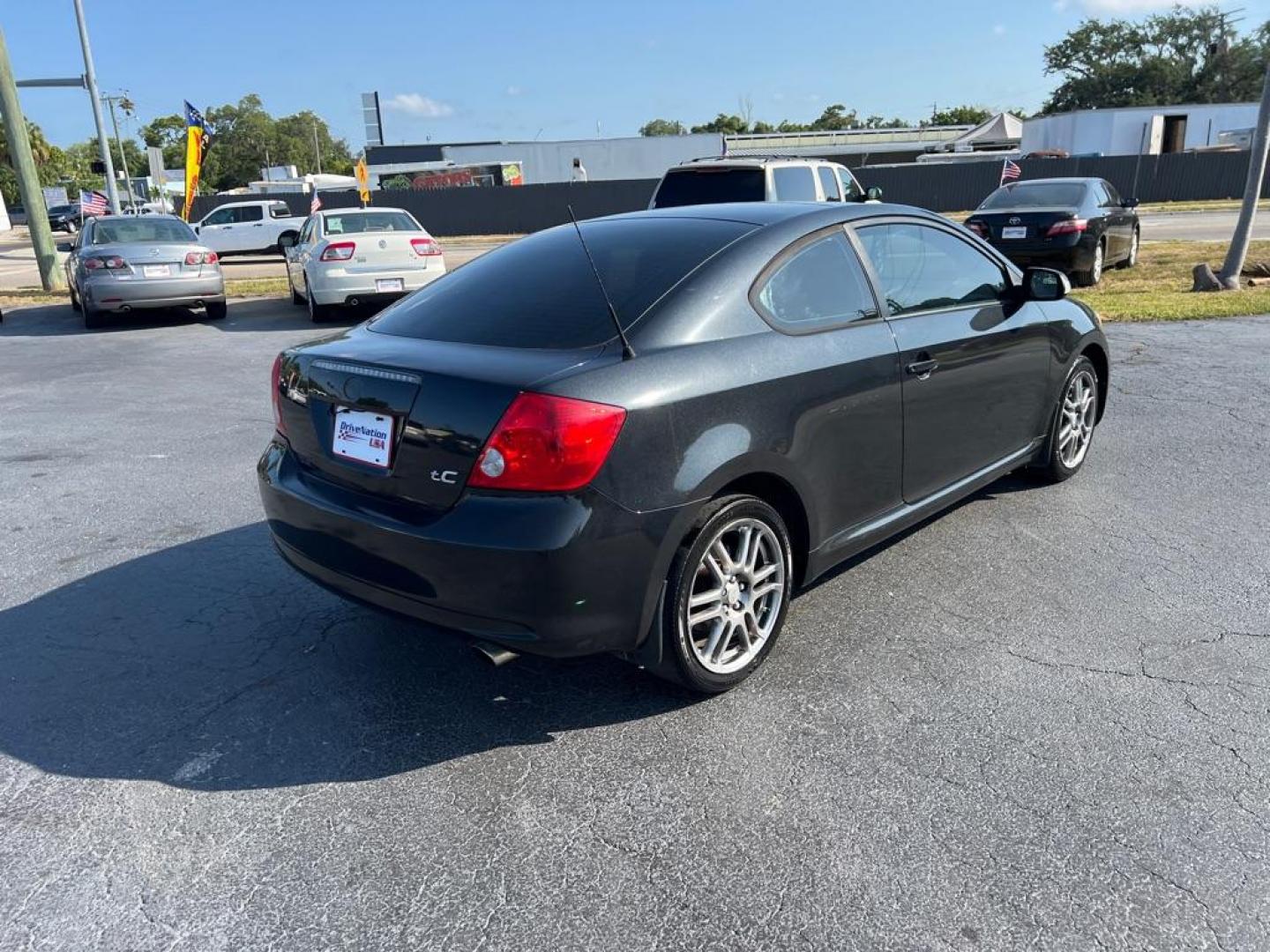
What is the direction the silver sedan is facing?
away from the camera

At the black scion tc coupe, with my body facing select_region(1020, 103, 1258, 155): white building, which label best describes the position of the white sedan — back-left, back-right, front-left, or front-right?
front-left

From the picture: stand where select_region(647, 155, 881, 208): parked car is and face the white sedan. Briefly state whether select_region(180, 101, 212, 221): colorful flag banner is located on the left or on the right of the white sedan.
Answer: right

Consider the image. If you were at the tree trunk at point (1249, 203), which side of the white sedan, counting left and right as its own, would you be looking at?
right

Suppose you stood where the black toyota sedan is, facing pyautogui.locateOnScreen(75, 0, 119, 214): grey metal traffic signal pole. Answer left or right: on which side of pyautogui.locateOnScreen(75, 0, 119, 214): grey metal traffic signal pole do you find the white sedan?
left

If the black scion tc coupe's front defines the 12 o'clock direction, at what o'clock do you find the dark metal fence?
The dark metal fence is roughly at 11 o'clock from the black scion tc coupe.

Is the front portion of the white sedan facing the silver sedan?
no

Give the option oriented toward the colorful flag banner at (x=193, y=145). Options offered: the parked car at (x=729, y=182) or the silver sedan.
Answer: the silver sedan

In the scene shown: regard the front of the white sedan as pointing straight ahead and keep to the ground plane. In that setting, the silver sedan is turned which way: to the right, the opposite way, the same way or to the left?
the same way

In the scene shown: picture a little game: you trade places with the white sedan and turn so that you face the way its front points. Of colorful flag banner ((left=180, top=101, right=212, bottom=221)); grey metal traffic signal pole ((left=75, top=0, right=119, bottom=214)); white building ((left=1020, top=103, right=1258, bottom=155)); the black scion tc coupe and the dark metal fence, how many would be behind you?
1

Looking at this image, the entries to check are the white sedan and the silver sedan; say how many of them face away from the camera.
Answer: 2

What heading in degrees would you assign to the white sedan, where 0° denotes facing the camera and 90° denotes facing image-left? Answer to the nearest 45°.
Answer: approximately 180°

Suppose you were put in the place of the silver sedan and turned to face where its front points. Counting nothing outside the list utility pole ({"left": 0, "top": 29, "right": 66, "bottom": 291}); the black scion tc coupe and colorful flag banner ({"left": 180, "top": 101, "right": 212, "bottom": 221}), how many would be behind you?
1

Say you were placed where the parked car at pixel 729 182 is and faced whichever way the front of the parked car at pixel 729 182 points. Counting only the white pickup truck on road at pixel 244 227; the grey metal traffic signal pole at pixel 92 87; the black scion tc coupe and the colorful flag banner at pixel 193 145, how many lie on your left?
3

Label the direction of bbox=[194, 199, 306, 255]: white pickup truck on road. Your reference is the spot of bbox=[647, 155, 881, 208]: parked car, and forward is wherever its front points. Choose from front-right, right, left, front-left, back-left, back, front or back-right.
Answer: left

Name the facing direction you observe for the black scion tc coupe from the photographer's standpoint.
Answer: facing away from the viewer and to the right of the viewer

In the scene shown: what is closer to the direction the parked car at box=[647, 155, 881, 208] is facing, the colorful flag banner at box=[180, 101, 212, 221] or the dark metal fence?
the dark metal fence

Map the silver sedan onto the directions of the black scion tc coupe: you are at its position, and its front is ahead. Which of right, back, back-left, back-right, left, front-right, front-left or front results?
left

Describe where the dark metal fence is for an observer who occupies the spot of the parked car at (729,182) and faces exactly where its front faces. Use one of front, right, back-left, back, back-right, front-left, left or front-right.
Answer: front-left
